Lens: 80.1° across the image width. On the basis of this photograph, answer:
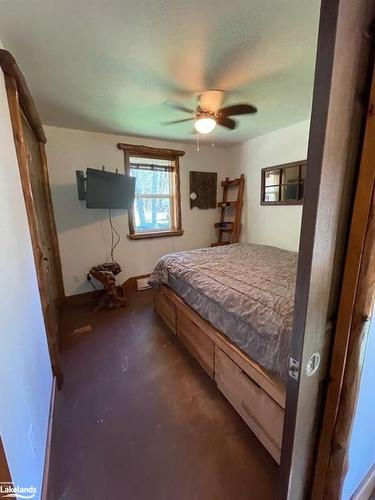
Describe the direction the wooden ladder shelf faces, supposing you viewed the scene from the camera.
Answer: facing the viewer and to the left of the viewer

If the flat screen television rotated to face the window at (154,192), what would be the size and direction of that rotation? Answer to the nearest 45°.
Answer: approximately 90° to its left

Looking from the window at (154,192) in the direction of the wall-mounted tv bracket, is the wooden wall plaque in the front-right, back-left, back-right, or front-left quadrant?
back-left

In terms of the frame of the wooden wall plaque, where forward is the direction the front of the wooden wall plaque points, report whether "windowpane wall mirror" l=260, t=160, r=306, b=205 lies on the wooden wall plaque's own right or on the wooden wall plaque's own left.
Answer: on the wooden wall plaque's own left

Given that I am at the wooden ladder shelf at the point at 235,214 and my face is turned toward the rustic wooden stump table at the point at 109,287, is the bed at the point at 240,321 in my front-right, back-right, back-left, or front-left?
front-left

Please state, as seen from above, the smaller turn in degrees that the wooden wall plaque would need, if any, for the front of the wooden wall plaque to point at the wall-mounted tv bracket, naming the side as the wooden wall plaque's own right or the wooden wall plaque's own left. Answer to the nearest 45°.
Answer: approximately 45° to the wooden wall plaque's own right

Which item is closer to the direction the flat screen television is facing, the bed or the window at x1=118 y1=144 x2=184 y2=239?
the bed

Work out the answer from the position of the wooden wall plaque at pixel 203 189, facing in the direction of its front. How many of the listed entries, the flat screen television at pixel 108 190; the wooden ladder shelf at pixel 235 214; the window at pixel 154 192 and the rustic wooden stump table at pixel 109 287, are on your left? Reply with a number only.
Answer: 1

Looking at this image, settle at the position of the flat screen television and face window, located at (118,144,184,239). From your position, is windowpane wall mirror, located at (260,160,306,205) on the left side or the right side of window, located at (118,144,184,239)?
right

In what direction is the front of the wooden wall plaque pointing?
toward the camera

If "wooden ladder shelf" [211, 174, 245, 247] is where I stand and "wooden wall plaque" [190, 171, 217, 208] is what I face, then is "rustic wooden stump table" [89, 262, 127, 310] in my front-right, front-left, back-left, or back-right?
front-left
